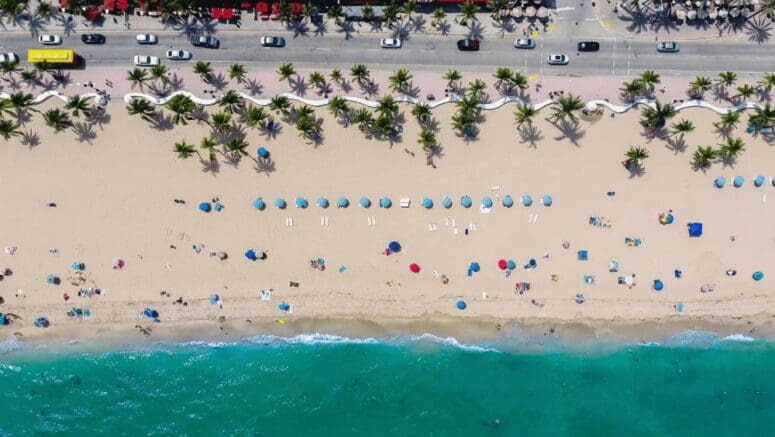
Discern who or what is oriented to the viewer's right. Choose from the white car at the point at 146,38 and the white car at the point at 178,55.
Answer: the white car at the point at 178,55

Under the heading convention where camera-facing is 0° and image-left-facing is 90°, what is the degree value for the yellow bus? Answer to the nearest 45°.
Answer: approximately 270°

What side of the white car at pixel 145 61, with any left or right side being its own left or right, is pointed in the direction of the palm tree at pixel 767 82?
front

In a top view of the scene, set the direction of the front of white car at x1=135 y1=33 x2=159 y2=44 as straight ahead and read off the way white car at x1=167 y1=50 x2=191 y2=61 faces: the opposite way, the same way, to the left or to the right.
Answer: the opposite way

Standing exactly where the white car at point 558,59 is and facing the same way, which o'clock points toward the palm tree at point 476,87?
The palm tree is roughly at 5 o'clock from the white car.

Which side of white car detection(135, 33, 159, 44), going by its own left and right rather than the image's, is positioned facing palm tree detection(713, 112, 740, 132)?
back

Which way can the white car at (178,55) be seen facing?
to the viewer's right

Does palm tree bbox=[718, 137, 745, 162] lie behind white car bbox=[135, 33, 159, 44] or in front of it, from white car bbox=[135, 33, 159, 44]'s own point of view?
behind

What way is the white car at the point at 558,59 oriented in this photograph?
to the viewer's right

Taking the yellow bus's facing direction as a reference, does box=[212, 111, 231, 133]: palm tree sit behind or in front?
in front

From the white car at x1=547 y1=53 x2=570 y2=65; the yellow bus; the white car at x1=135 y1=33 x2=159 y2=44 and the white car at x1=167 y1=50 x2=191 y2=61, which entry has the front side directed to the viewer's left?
the white car at x1=135 y1=33 x2=159 y2=44

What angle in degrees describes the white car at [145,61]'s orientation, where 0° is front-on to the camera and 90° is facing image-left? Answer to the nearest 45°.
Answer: approximately 270°

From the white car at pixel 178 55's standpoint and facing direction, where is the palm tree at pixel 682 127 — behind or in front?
in front
